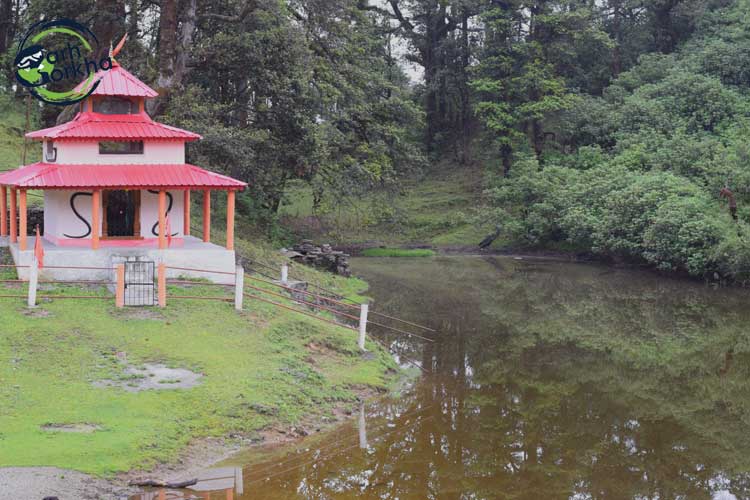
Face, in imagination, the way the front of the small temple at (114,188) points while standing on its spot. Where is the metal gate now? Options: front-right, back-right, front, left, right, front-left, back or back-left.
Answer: front

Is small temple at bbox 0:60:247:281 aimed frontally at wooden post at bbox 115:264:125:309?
yes

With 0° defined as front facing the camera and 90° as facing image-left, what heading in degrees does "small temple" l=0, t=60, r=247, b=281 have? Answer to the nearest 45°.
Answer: approximately 0°

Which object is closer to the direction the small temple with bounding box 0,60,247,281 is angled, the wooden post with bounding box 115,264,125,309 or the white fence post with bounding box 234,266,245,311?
the wooden post

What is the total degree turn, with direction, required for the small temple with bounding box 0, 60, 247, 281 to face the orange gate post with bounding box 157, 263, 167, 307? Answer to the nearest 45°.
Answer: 0° — it already faces it

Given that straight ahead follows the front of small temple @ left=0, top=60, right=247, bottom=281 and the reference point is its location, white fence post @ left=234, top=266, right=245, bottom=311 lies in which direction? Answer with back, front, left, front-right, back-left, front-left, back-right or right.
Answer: front-left

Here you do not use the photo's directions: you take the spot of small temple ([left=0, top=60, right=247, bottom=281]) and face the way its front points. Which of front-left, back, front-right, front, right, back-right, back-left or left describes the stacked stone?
back-left
